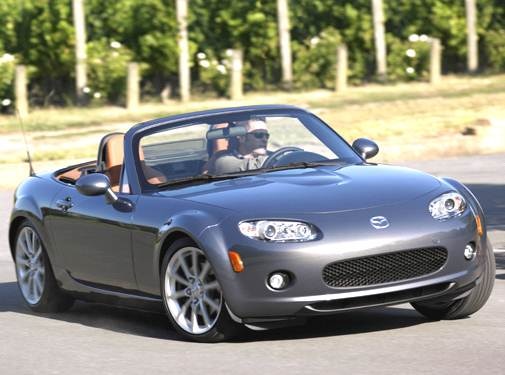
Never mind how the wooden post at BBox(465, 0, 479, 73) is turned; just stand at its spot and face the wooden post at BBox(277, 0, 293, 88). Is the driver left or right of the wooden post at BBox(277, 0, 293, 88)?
left

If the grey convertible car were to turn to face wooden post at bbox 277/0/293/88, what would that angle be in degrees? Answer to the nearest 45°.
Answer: approximately 135° to its left

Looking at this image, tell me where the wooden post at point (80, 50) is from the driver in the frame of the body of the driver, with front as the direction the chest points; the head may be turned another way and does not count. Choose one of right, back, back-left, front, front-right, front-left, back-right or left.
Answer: back-left

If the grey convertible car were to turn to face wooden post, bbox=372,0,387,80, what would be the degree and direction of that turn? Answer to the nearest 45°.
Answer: approximately 135° to its left

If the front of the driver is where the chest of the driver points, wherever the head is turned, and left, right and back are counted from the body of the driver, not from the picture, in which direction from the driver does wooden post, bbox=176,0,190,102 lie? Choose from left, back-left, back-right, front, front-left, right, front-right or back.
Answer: back-left

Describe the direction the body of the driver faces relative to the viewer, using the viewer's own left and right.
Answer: facing the viewer and to the right of the viewer

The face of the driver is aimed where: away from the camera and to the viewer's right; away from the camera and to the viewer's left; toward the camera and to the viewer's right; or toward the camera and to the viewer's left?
toward the camera and to the viewer's right

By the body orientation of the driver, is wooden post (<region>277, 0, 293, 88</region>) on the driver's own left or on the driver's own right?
on the driver's own left
